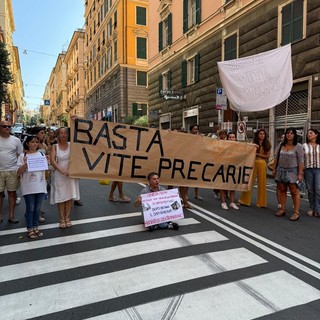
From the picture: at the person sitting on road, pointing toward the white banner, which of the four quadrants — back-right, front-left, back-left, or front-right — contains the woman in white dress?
back-left

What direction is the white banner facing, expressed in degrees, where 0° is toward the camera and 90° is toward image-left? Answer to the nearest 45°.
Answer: approximately 0°

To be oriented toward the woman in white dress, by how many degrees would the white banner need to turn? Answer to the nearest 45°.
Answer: approximately 45° to its right

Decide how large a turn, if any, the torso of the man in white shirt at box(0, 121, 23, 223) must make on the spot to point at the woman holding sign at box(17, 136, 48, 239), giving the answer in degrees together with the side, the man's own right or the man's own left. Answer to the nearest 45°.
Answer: approximately 45° to the man's own left

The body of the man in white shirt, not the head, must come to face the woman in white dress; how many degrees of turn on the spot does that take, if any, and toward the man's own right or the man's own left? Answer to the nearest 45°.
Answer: approximately 45° to the man's own left

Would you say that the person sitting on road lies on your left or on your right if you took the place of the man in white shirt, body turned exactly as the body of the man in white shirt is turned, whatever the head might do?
on your left
